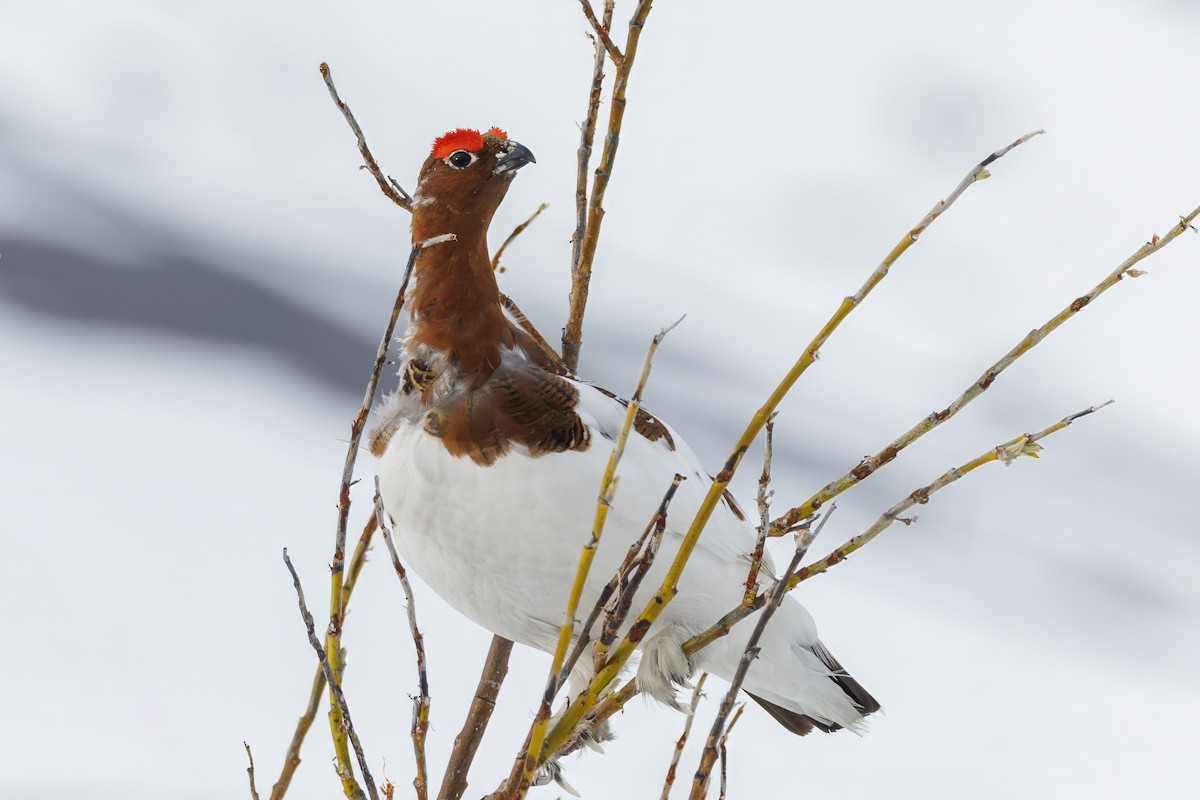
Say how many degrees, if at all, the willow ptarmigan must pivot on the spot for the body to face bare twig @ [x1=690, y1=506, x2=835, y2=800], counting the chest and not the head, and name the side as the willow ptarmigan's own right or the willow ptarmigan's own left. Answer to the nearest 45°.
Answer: approximately 90° to the willow ptarmigan's own left

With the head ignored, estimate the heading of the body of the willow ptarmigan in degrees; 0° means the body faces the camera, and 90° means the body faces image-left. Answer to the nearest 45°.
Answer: approximately 45°

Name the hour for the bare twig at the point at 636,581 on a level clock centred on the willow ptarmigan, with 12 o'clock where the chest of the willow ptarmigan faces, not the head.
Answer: The bare twig is roughly at 10 o'clock from the willow ptarmigan.

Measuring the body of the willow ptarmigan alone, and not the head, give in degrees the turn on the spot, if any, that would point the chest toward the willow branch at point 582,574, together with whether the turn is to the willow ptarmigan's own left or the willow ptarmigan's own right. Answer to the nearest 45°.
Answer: approximately 45° to the willow ptarmigan's own left

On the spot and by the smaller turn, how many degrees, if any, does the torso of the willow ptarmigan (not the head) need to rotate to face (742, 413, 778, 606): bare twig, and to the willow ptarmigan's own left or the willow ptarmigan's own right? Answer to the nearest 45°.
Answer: approximately 90° to the willow ptarmigan's own left
